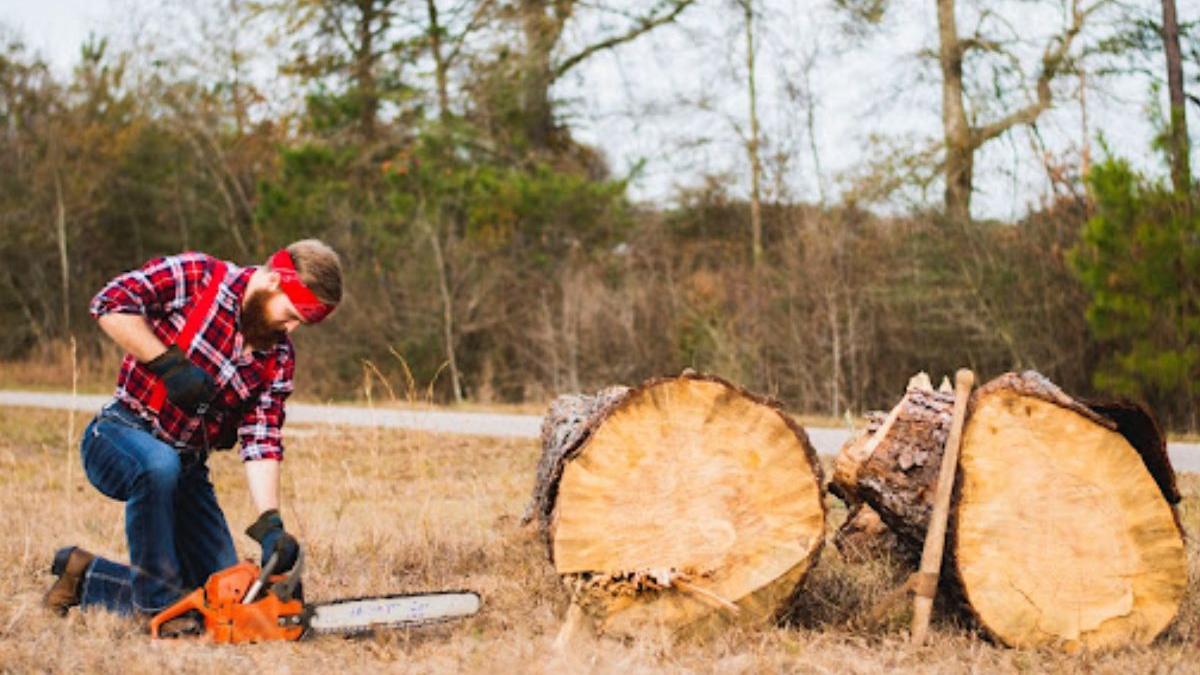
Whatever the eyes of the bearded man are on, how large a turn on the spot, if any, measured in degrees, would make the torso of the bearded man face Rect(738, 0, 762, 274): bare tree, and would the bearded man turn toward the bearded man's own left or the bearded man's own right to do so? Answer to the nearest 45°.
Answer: approximately 90° to the bearded man's own left

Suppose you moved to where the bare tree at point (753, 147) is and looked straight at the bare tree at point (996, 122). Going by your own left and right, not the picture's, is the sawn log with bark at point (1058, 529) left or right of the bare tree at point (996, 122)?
right

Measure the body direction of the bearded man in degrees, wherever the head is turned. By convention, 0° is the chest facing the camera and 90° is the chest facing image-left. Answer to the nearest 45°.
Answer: approximately 315°

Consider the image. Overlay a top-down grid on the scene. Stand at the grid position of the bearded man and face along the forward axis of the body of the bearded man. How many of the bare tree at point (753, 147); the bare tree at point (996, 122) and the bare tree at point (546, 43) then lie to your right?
0

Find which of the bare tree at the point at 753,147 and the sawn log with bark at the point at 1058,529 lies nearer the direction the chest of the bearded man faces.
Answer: the sawn log with bark

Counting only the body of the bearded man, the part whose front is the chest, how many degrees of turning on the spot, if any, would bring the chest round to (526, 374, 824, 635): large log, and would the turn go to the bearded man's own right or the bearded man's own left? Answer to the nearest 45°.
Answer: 0° — they already face it

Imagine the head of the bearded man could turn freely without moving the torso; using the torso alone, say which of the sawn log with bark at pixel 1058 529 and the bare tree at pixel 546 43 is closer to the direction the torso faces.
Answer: the sawn log with bark

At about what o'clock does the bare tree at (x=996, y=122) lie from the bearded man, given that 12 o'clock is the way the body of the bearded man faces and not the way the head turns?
The bare tree is roughly at 9 o'clock from the bearded man.

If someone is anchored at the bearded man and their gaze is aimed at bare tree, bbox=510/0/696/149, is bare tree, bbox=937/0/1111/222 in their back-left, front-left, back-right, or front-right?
front-right

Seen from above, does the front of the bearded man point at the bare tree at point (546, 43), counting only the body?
no

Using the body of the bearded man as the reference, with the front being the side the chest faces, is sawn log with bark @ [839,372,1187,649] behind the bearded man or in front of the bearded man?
in front
